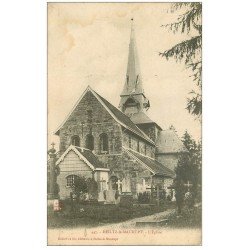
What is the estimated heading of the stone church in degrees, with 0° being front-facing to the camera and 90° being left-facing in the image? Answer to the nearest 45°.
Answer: approximately 45°
